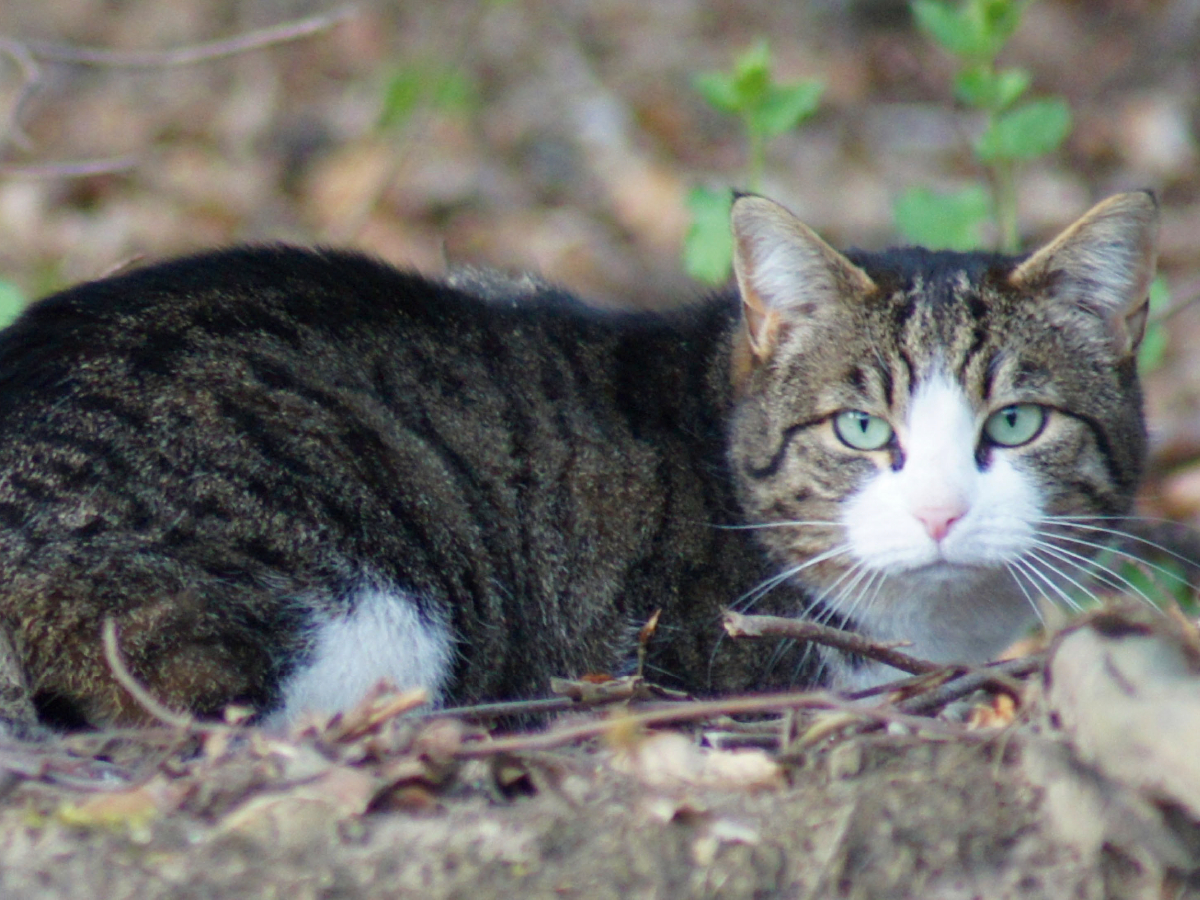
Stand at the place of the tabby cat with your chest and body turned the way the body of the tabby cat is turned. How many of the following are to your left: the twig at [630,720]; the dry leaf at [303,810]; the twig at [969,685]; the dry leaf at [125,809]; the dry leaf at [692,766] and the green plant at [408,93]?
1

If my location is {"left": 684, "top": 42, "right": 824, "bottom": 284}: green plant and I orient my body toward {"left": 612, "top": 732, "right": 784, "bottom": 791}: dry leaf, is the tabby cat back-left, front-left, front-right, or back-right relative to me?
front-right

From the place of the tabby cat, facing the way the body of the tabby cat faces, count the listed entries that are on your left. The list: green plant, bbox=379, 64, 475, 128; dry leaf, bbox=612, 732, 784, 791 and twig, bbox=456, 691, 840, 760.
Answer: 1

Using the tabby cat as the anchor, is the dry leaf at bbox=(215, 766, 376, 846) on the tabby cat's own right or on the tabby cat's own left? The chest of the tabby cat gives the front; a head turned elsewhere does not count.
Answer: on the tabby cat's own right

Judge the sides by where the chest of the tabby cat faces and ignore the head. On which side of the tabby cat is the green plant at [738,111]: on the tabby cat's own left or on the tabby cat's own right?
on the tabby cat's own left

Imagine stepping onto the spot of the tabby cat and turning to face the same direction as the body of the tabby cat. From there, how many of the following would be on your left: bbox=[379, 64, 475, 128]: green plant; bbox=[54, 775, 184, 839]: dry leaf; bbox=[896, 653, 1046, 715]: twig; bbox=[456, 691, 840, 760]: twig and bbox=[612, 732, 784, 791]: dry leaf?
1

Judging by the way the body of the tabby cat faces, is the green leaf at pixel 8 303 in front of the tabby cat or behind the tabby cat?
behind

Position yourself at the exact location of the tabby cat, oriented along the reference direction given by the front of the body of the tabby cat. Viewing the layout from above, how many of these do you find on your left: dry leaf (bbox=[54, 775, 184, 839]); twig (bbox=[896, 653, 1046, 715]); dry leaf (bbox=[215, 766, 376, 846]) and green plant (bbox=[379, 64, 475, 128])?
1

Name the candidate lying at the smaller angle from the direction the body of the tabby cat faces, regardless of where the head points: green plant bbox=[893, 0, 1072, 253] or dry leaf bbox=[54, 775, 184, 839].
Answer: the green plant

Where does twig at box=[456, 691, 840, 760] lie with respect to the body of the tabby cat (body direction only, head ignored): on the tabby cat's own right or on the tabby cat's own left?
on the tabby cat's own right

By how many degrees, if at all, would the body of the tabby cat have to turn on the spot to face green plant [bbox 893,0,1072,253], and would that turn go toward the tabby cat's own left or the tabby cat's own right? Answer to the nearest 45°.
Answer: approximately 45° to the tabby cat's own left

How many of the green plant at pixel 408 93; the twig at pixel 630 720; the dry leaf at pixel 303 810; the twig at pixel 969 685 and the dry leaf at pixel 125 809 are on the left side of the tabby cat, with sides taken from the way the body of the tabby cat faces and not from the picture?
1

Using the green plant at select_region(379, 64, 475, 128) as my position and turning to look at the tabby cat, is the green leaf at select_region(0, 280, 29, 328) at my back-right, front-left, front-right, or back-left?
front-right

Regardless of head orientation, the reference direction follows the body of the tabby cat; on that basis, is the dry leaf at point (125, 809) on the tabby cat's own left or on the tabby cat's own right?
on the tabby cat's own right

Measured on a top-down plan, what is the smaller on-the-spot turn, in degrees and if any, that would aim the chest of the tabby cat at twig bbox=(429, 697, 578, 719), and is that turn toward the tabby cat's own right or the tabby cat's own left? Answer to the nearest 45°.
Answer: approximately 90° to the tabby cat's own right

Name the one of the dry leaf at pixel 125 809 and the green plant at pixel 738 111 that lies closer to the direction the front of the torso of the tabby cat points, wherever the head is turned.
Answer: the green plant

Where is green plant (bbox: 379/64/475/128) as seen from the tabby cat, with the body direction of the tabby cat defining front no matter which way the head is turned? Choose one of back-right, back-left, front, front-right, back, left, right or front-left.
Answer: left

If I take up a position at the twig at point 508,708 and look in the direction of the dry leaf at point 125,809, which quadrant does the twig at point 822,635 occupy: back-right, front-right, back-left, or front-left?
back-left

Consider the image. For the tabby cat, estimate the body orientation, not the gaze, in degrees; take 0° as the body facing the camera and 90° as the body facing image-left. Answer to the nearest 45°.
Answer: approximately 270°

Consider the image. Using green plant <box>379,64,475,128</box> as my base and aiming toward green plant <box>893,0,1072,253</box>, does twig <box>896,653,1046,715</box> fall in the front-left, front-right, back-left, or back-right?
front-right
